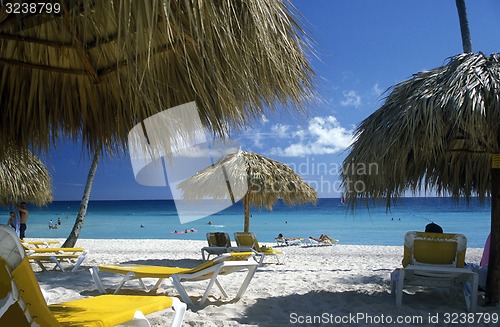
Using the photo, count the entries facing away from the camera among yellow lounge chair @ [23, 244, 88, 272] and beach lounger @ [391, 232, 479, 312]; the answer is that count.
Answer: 1

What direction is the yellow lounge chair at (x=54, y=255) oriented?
to the viewer's right

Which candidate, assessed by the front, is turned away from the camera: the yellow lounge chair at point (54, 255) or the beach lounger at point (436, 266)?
the beach lounger

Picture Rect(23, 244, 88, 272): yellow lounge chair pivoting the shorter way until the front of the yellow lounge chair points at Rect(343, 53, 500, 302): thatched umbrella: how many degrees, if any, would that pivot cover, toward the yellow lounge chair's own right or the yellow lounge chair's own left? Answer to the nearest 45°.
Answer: approximately 45° to the yellow lounge chair's own right

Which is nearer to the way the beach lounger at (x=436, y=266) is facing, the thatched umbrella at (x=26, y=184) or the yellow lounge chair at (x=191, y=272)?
the thatched umbrella

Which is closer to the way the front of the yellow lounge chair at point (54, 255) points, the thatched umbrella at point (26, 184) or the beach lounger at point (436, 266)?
the beach lounger

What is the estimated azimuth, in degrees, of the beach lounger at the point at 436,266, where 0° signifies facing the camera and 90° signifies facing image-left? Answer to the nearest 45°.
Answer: approximately 180°

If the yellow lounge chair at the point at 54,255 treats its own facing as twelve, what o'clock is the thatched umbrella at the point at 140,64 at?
The thatched umbrella is roughly at 3 o'clock from the yellow lounge chair.

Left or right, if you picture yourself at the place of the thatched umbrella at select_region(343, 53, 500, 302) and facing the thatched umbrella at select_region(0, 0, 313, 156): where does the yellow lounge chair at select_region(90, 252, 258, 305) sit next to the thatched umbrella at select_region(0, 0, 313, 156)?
right
